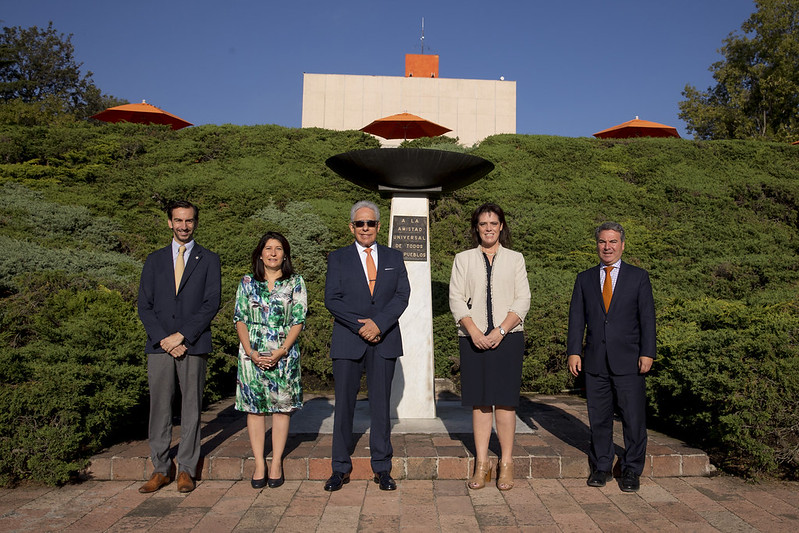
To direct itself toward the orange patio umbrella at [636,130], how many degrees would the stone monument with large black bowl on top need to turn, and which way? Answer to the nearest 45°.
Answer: approximately 135° to its left

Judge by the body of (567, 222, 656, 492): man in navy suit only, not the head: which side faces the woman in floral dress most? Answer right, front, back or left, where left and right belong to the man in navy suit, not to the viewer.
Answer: right

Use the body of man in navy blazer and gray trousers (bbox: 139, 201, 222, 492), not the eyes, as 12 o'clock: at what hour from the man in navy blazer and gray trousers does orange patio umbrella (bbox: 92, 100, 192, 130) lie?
The orange patio umbrella is roughly at 6 o'clock from the man in navy blazer and gray trousers.

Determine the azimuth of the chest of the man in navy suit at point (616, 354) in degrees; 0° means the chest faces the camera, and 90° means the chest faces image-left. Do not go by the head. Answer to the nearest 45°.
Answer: approximately 0°

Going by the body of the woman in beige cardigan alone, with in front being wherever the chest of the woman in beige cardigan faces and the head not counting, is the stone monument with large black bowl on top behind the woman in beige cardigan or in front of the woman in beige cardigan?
behind

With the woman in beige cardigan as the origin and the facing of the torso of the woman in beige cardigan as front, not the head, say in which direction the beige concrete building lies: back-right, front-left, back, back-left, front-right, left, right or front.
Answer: back

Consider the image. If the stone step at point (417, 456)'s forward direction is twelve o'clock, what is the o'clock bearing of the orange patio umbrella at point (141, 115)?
The orange patio umbrella is roughly at 5 o'clock from the stone step.

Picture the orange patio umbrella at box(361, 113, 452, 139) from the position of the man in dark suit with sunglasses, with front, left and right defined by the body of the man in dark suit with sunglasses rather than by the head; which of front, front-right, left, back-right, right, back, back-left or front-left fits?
back

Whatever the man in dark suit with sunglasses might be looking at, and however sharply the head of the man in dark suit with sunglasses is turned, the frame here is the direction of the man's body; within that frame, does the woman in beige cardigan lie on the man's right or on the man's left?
on the man's left
